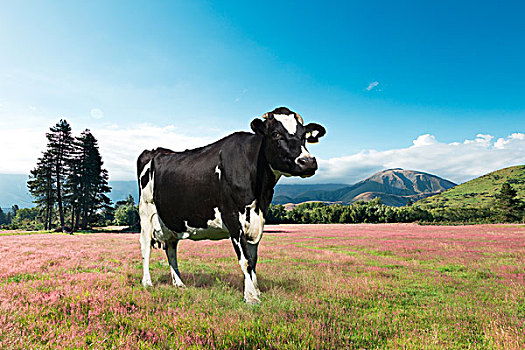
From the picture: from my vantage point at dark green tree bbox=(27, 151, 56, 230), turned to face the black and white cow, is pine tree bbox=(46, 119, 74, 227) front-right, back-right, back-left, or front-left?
front-left

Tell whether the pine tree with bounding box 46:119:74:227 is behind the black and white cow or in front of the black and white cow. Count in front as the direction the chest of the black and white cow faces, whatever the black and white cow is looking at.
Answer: behind

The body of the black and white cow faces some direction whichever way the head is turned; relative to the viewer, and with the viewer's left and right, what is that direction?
facing the viewer and to the right of the viewer

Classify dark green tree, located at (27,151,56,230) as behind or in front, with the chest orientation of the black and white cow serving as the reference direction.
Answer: behind
